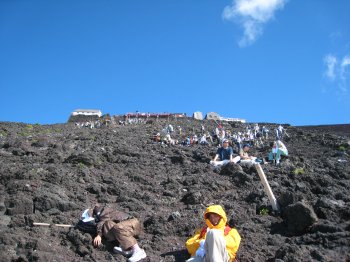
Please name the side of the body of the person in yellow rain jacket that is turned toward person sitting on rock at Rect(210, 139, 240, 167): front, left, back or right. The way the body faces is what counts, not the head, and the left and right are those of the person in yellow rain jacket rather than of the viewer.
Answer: back

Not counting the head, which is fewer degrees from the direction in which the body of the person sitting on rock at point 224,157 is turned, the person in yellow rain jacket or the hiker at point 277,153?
the person in yellow rain jacket

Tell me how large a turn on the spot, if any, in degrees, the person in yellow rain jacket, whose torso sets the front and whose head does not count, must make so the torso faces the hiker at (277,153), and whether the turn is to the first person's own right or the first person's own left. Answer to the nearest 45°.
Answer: approximately 180°

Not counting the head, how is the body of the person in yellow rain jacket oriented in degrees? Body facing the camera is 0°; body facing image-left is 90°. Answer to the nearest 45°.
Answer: approximately 0°

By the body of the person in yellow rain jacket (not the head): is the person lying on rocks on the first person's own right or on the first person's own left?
on the first person's own right

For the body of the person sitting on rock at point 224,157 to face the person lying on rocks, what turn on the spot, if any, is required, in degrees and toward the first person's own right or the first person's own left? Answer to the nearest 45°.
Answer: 0° — they already face them

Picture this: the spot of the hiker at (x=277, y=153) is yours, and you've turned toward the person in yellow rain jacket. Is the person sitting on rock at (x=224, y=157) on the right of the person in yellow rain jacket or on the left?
right

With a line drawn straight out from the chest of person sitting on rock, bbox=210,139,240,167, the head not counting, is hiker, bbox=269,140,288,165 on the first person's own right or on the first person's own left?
on the first person's own left
